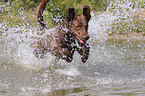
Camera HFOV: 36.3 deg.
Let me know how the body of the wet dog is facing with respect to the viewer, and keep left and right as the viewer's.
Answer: facing the viewer and to the right of the viewer
